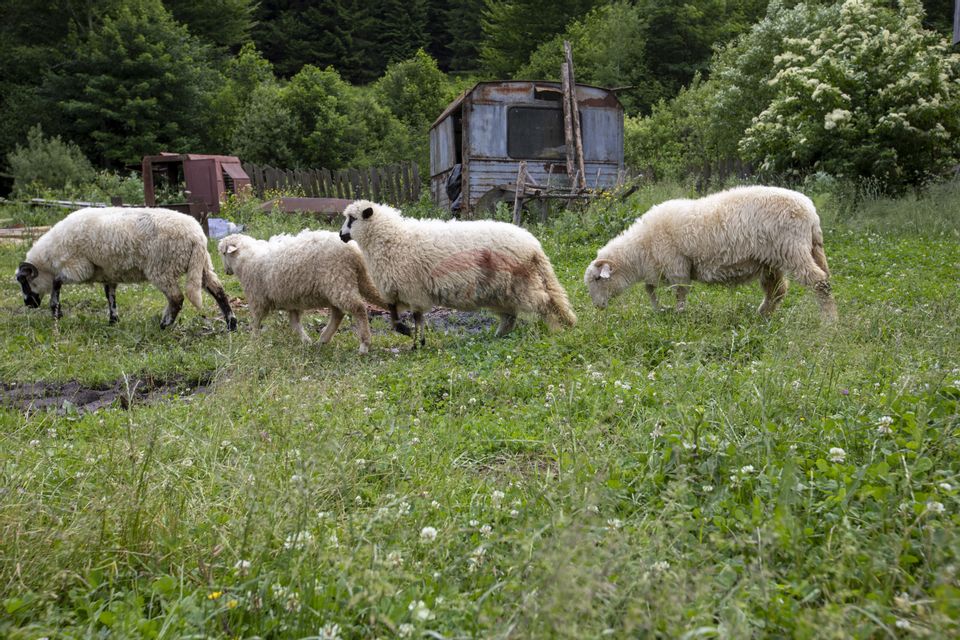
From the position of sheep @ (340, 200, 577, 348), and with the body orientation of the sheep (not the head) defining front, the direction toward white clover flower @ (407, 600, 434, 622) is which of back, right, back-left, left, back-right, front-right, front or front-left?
left

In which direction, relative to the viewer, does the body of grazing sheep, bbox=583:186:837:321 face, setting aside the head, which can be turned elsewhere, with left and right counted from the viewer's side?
facing to the left of the viewer

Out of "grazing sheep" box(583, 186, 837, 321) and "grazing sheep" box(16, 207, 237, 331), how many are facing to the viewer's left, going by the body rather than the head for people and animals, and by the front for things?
2

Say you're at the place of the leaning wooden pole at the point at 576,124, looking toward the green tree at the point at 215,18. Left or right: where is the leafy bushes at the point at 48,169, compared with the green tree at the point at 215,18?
left

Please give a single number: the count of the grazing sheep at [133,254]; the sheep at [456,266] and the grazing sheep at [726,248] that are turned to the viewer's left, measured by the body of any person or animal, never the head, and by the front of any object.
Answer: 3

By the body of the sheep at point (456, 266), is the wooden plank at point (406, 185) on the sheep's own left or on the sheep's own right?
on the sheep's own right

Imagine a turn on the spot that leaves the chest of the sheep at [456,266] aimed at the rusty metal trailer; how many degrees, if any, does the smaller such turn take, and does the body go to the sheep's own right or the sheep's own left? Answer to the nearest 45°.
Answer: approximately 90° to the sheep's own right

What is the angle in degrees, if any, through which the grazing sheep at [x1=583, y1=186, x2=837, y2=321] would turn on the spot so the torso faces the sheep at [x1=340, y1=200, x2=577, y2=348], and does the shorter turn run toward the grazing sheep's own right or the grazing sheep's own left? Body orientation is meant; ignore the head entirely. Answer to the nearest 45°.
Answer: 0° — it already faces it

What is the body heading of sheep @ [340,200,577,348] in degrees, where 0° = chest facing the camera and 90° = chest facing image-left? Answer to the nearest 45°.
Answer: approximately 90°

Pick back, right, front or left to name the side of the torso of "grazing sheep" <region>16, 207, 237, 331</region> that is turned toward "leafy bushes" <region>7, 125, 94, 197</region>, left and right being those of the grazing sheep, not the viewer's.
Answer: right

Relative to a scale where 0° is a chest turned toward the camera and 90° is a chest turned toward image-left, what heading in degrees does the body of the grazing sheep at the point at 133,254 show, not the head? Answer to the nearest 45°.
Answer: approximately 90°

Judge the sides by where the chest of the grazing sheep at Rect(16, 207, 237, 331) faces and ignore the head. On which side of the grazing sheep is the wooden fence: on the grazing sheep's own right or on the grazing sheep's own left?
on the grazing sheep's own right
